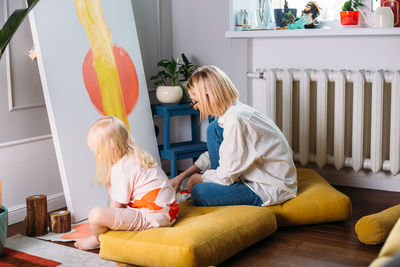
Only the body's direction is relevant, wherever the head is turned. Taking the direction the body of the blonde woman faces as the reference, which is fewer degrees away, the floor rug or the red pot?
the floor rug

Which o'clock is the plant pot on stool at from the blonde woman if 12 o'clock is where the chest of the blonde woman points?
The plant pot on stool is roughly at 2 o'clock from the blonde woman.

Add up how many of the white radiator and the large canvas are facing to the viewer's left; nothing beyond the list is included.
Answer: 0

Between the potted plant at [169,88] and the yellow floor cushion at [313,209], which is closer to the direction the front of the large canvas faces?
the yellow floor cushion

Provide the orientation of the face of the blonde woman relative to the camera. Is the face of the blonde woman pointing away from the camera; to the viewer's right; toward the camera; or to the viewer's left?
to the viewer's left

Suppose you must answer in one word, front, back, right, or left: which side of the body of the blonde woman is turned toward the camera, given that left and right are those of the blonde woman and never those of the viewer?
left

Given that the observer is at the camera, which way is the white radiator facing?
facing the viewer

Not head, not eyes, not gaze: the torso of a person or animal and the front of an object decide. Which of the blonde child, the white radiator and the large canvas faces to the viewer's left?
the blonde child

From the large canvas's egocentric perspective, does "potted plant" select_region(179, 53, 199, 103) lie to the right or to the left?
on its left

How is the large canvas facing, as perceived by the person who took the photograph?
facing the viewer and to the right of the viewer

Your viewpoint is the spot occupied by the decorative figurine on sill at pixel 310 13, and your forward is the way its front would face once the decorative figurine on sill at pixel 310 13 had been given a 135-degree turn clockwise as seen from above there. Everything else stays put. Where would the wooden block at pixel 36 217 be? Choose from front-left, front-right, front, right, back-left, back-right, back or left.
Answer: back-left

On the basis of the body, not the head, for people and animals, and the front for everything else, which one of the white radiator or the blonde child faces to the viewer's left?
the blonde child

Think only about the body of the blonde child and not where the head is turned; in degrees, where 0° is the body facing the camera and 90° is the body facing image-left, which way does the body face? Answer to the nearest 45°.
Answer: approximately 90°

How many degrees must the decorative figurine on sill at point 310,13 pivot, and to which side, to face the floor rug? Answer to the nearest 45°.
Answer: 0° — it already faces it

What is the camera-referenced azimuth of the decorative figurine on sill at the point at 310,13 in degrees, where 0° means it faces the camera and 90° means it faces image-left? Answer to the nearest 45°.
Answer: approximately 45°
